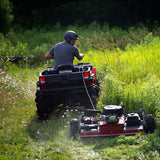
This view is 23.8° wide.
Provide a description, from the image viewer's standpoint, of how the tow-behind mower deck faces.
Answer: facing away from the viewer
